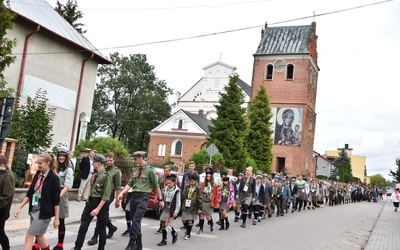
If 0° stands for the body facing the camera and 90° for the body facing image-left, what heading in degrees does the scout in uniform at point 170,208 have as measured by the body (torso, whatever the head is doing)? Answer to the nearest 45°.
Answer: approximately 45°

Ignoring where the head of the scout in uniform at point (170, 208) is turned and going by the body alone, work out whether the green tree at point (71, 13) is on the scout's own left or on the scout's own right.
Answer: on the scout's own right

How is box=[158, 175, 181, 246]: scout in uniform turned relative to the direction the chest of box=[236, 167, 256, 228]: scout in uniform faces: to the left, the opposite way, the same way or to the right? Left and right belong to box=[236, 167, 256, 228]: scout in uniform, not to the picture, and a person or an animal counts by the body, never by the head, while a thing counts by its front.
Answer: the same way

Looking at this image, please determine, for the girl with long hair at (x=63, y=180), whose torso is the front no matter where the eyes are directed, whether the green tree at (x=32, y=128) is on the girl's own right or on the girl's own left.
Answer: on the girl's own right

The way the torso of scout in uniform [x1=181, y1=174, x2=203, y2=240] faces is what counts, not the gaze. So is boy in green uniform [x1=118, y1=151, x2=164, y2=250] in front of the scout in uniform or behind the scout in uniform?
in front

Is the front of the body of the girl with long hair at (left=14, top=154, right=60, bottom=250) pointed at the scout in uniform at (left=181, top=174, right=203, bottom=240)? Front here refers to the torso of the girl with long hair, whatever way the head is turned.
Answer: no

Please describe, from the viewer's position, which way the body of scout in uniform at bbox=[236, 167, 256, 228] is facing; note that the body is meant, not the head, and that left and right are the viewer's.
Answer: facing the viewer and to the left of the viewer

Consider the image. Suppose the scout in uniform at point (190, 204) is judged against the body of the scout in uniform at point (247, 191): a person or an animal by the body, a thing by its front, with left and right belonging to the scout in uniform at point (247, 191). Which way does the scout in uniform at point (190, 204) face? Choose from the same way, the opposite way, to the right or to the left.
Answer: the same way

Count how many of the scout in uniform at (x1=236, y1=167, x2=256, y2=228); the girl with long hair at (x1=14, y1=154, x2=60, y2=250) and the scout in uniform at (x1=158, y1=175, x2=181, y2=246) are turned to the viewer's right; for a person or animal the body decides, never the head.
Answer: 0

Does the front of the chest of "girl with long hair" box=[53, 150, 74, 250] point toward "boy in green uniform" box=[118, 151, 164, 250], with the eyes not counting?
no

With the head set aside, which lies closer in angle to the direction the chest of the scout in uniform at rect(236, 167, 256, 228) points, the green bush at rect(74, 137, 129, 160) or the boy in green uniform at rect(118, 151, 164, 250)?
the boy in green uniform

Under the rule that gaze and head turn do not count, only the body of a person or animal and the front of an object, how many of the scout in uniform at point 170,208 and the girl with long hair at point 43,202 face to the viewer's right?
0

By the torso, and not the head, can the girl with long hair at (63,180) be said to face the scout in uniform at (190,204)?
no

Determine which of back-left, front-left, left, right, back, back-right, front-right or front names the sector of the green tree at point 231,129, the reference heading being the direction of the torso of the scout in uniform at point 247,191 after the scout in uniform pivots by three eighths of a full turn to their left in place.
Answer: left

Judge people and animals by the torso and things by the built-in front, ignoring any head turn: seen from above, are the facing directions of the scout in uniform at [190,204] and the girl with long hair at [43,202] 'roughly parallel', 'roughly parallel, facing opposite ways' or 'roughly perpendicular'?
roughly parallel

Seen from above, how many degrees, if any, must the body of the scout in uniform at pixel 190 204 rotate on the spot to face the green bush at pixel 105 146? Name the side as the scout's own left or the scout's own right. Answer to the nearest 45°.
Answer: approximately 90° to the scout's own right
